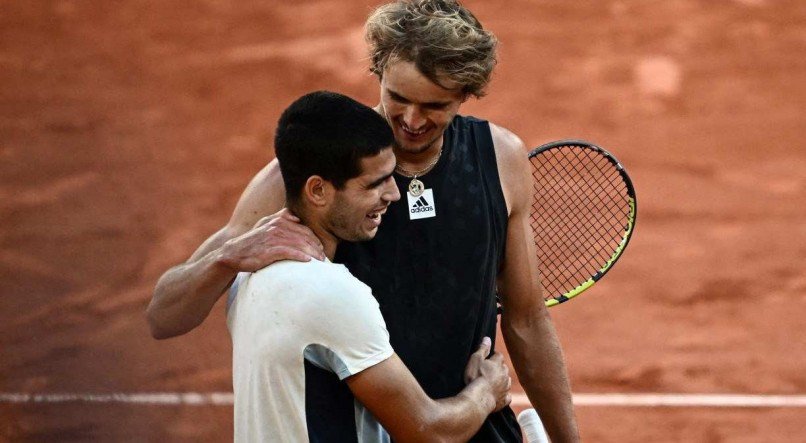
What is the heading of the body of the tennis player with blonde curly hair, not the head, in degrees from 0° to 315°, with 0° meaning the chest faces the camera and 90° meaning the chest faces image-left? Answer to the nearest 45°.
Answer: approximately 45°

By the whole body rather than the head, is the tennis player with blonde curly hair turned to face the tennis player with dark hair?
yes
